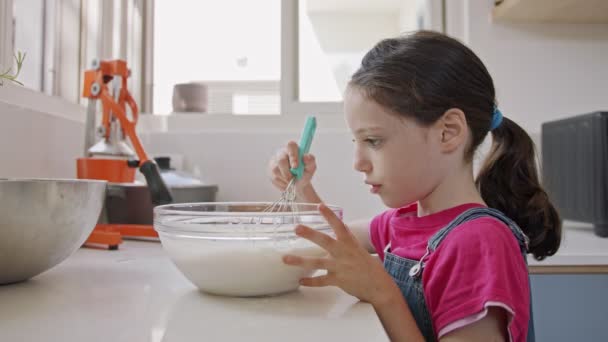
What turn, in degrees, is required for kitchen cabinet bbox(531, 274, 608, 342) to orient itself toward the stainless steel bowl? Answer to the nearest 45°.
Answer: approximately 45° to its right

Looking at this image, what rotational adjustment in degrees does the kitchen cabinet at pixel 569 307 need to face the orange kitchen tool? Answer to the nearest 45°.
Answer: approximately 45° to its right

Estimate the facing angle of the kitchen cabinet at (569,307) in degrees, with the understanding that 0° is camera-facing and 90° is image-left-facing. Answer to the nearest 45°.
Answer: approximately 0°

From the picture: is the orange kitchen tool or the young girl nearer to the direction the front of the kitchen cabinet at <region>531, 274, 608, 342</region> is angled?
the young girl

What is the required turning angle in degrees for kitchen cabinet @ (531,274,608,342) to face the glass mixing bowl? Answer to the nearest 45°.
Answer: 0° — it already faces it

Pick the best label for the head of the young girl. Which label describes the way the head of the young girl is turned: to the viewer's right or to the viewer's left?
to the viewer's left
